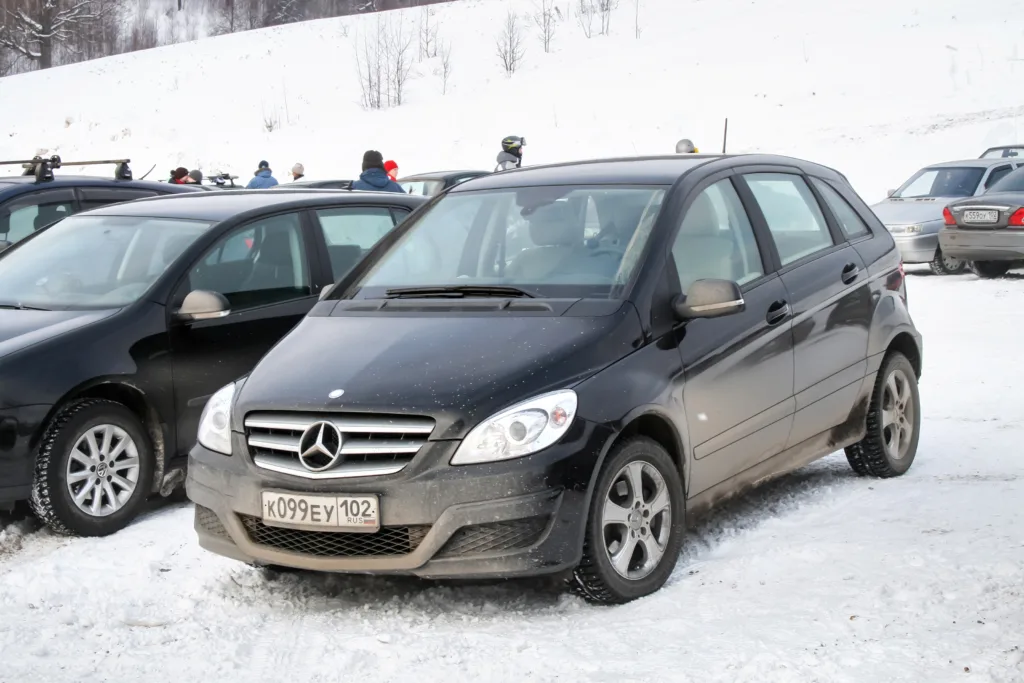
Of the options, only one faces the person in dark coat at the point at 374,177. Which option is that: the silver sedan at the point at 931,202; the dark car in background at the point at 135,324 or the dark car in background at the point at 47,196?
the silver sedan

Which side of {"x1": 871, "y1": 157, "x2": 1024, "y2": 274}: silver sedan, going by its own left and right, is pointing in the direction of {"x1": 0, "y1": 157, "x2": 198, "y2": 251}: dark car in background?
front

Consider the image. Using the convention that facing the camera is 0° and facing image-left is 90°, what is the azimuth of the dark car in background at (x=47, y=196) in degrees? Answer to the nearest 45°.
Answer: approximately 45°

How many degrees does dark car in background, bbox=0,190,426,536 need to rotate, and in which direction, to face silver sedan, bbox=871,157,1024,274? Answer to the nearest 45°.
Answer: approximately 180°

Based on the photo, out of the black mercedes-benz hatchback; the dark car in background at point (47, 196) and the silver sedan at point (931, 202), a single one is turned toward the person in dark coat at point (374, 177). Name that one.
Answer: the silver sedan

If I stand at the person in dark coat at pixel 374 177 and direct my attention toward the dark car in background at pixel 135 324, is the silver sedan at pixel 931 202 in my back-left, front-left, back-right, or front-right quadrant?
back-left

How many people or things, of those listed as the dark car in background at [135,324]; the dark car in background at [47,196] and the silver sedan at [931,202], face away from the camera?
0

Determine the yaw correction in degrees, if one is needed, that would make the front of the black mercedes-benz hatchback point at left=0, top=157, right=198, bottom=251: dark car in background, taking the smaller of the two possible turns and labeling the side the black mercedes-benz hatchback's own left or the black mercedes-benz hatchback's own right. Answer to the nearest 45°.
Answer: approximately 90° to the black mercedes-benz hatchback's own right

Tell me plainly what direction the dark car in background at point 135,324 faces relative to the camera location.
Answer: facing the viewer and to the left of the viewer

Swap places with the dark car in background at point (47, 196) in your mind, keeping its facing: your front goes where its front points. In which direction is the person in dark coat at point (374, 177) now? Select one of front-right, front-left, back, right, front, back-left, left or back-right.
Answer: back

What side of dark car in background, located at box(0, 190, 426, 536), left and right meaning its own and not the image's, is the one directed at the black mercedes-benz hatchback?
left

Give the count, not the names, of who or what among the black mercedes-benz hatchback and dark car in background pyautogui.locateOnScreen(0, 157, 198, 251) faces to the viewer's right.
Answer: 0

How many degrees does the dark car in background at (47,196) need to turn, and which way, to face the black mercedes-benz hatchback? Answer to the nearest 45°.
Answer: approximately 45° to its left

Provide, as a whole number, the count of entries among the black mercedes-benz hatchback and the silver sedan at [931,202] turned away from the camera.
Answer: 0

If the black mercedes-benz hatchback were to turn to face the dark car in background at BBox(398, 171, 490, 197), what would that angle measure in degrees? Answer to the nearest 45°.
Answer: approximately 135° to its right

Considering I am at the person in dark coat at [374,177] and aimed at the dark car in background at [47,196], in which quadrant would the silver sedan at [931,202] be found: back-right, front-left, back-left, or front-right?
back-left

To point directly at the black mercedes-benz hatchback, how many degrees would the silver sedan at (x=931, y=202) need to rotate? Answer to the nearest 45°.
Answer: approximately 45° to its left
